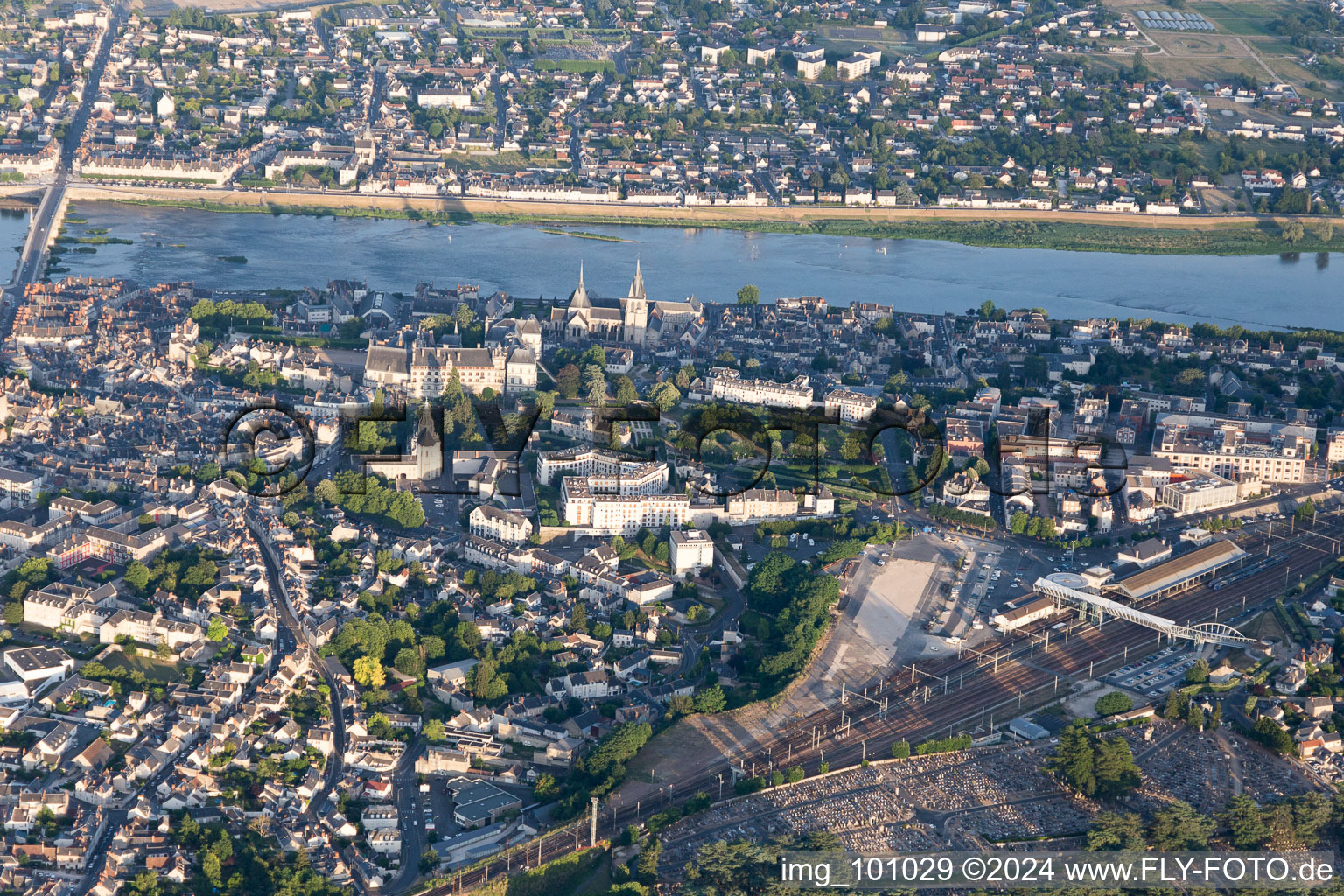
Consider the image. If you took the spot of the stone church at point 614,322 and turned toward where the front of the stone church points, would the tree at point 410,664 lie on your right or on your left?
on your right

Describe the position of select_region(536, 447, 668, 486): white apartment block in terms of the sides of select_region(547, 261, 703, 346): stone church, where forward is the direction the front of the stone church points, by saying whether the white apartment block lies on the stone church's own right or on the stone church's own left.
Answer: on the stone church's own right
